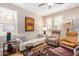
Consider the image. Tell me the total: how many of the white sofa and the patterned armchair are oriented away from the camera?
0

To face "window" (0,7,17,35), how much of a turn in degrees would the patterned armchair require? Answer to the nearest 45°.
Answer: approximately 45° to its right

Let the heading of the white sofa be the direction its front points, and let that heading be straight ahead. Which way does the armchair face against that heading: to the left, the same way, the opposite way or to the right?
to the right

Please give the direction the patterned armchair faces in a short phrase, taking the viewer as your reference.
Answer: facing the viewer and to the left of the viewer

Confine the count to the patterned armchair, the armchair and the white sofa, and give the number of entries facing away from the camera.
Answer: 0

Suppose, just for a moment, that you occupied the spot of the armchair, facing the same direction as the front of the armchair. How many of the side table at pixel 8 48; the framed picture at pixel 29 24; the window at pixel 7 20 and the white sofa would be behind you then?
0

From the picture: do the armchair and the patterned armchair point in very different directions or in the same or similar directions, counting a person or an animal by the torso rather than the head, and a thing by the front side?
same or similar directions

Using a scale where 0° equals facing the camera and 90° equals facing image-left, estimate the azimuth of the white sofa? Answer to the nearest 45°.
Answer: approximately 315°
